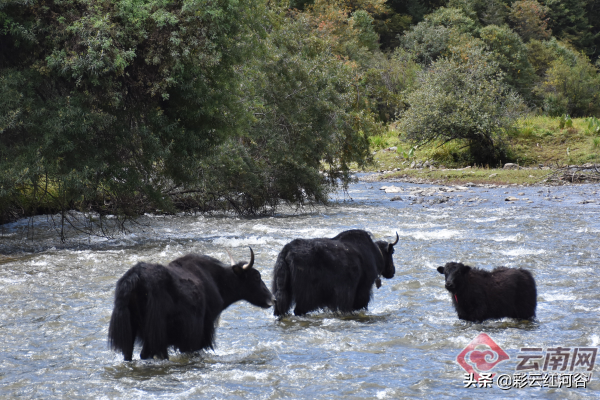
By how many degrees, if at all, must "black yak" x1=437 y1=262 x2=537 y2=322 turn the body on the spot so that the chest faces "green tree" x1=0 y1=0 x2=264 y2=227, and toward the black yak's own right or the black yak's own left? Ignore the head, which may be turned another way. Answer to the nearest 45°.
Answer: approximately 45° to the black yak's own right

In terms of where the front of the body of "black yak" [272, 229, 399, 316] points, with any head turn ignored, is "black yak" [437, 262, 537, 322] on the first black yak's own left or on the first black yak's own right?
on the first black yak's own right

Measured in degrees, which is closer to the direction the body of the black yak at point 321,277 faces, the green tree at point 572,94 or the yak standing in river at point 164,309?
the green tree

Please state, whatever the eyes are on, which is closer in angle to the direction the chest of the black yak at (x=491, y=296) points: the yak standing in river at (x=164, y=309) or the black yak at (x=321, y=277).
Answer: the black yak

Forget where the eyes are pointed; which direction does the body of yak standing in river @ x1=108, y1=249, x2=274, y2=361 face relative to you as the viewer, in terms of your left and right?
facing away from the viewer and to the right of the viewer

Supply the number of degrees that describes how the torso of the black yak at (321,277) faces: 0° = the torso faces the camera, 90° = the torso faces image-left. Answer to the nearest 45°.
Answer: approximately 225°

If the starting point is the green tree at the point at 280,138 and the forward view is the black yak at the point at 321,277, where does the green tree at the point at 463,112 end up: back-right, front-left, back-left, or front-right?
back-left

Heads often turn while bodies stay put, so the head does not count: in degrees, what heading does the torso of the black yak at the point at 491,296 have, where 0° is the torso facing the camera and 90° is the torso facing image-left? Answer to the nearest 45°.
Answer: approximately 90°

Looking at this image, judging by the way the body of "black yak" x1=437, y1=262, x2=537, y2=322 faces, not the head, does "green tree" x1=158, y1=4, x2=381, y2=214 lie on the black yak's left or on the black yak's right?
on the black yak's right

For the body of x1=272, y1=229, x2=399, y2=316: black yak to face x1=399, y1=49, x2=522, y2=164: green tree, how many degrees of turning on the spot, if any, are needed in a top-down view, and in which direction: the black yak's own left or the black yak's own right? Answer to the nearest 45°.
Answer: approximately 45° to the black yak's own left

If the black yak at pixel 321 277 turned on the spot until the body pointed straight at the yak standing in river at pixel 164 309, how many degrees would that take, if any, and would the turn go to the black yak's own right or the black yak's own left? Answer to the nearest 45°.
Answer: approximately 180°
